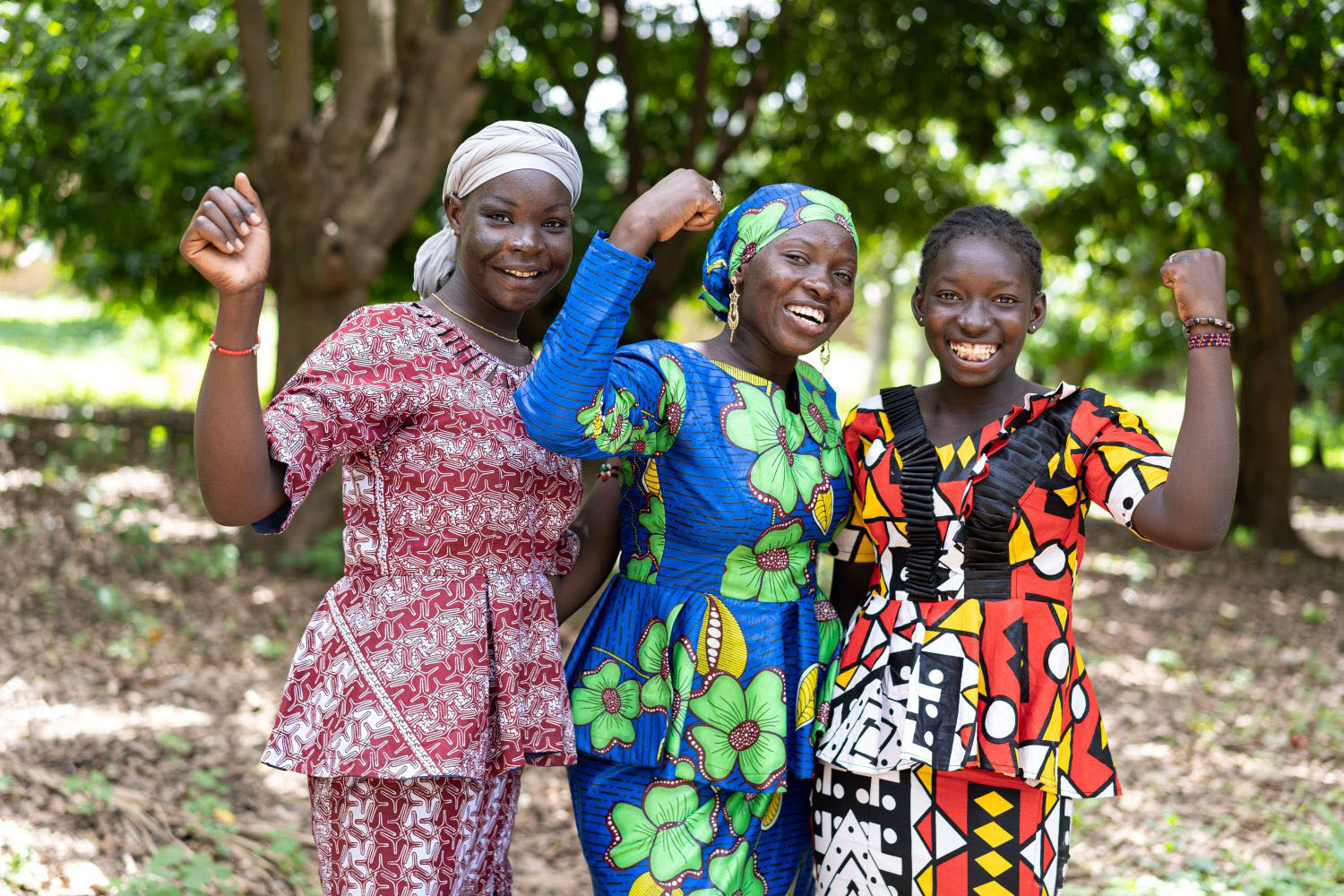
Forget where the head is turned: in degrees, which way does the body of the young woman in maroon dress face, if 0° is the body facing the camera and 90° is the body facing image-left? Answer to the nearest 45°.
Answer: approximately 315°

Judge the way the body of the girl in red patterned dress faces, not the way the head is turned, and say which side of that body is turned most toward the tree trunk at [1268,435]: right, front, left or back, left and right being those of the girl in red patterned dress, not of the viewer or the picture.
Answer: back

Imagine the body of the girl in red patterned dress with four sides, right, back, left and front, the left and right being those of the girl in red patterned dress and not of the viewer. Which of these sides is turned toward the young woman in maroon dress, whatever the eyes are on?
right

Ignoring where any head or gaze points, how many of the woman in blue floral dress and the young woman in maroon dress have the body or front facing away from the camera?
0

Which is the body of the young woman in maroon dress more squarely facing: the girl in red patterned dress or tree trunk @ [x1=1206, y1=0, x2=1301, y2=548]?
the girl in red patterned dress

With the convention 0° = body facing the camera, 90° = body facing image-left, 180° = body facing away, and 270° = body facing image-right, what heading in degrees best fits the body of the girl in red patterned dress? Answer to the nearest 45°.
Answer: approximately 0°

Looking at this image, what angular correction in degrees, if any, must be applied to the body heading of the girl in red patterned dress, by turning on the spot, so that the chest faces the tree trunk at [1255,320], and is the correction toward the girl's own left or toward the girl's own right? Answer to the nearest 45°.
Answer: approximately 180°

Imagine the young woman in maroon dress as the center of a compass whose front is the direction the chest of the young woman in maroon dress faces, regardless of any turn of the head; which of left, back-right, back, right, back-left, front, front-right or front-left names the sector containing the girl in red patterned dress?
front-left

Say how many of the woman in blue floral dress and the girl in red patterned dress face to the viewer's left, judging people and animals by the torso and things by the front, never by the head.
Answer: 0

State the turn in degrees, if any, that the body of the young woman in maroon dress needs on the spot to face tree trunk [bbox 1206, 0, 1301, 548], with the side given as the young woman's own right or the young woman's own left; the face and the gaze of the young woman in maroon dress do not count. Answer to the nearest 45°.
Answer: approximately 90° to the young woman's own left

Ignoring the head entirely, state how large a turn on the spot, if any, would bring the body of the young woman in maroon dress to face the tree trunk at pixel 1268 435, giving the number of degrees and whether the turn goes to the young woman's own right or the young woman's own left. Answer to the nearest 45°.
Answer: approximately 90° to the young woman's own left
